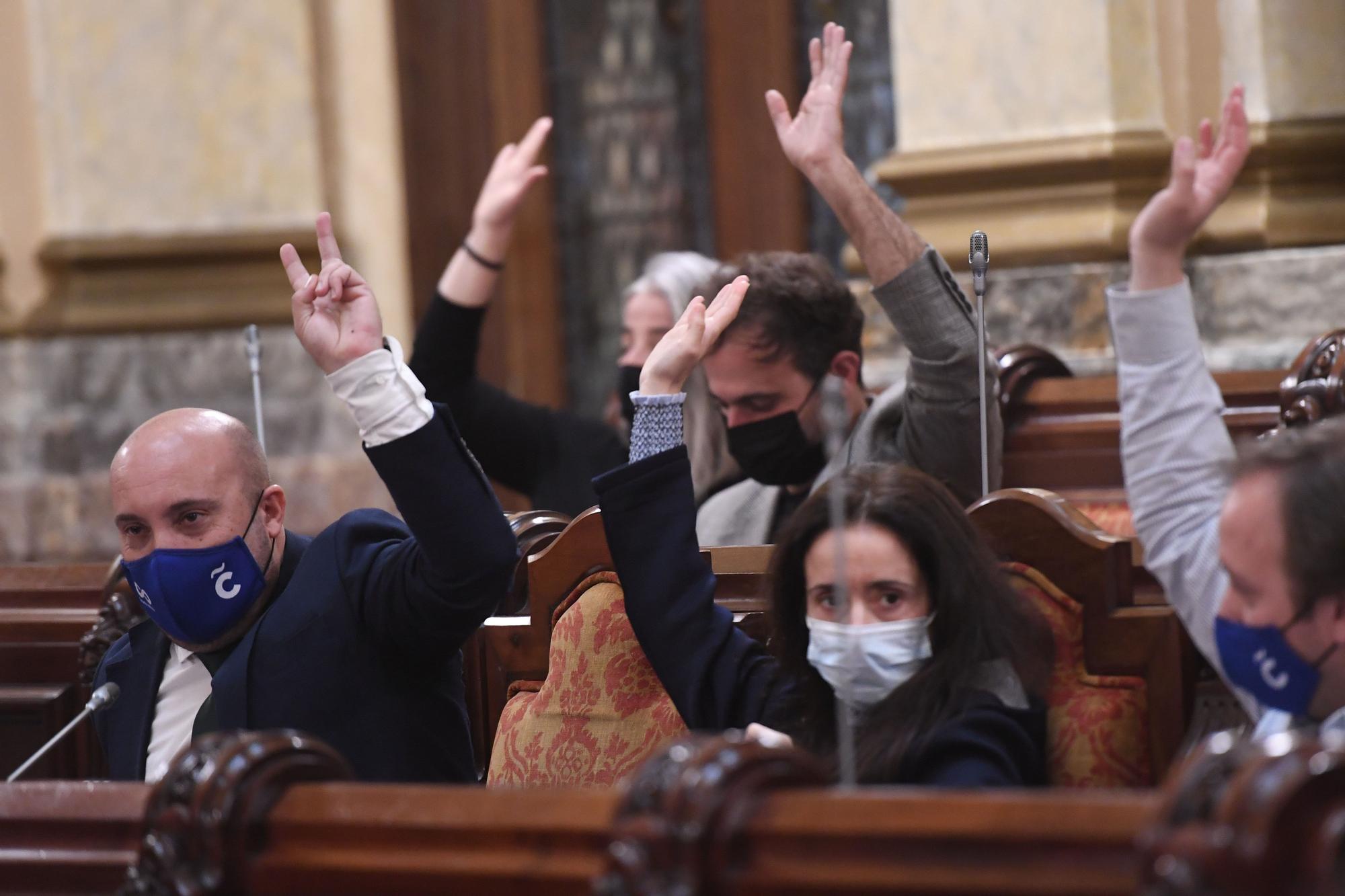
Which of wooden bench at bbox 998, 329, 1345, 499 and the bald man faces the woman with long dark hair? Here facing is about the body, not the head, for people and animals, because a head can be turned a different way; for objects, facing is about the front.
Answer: the wooden bench

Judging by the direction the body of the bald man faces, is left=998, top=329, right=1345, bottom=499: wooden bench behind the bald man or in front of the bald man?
behind

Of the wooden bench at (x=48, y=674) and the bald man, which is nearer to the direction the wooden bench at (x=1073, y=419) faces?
the bald man

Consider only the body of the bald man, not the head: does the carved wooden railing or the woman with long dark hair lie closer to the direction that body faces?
the carved wooden railing

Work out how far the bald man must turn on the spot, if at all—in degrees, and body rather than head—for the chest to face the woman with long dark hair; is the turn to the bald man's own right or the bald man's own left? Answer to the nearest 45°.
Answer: approximately 90° to the bald man's own left

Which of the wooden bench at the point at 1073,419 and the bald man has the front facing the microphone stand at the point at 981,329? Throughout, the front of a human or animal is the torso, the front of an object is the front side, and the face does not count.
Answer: the wooden bench

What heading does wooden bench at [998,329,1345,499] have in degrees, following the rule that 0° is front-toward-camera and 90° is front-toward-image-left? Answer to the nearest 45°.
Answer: approximately 0°

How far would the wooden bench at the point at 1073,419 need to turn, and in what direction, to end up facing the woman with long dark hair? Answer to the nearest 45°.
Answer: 0° — it already faces them

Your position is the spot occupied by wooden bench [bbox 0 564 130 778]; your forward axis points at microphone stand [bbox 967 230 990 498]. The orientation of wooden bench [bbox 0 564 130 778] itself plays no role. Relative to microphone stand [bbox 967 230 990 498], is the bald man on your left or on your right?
right

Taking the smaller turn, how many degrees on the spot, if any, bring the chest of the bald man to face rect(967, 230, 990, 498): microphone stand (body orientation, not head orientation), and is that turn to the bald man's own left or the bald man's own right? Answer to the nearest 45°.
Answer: approximately 135° to the bald man's own left

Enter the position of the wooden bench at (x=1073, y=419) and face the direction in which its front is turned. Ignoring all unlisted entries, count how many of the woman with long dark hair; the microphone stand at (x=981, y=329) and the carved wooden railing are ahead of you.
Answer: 3

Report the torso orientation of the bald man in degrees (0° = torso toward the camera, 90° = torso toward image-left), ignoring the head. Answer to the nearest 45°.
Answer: approximately 45°
